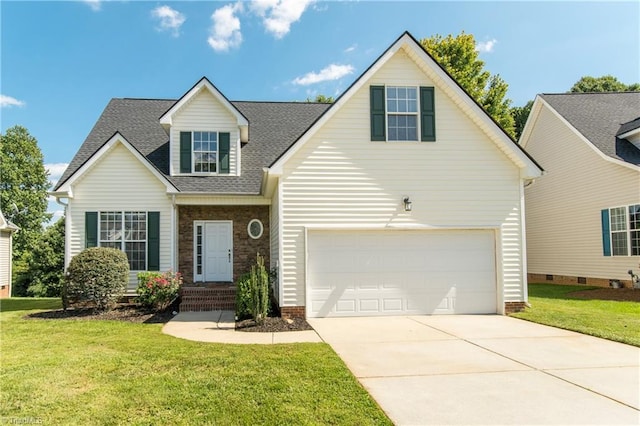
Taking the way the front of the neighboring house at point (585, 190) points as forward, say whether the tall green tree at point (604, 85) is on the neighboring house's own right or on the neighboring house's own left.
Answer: on the neighboring house's own left

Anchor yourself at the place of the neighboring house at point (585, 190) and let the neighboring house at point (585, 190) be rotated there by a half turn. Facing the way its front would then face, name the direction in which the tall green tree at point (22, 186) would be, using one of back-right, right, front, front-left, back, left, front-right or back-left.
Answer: front-left

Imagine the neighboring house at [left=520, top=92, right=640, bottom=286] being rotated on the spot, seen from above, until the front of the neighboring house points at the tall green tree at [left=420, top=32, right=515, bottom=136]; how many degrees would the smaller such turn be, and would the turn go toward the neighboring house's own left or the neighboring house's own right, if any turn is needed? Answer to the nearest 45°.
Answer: approximately 180°

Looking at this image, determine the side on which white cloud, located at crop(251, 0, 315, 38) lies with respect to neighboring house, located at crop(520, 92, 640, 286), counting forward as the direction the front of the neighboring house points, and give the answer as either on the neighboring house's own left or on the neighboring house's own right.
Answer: on the neighboring house's own right

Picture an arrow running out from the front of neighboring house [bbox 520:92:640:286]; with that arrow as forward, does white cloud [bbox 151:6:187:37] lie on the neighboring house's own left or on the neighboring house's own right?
on the neighboring house's own right

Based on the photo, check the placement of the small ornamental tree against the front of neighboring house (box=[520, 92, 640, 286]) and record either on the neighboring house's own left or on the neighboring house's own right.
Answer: on the neighboring house's own right

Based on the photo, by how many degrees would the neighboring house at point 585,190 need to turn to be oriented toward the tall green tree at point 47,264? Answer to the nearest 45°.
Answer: approximately 135° to its right

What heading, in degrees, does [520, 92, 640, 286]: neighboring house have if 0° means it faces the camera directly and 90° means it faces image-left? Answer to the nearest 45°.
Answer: approximately 315°

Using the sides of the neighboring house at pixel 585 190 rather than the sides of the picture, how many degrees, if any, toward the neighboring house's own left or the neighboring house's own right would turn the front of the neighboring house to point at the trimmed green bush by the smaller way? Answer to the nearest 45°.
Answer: approximately 90° to the neighboring house's own right

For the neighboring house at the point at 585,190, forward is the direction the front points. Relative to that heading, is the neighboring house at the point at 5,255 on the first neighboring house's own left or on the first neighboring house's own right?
on the first neighboring house's own right
